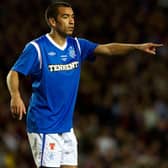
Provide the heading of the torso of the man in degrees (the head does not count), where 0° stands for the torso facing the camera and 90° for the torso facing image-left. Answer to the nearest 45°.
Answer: approximately 315°
